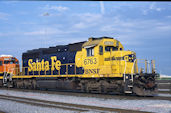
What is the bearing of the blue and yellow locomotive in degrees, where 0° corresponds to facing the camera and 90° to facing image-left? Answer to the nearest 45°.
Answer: approximately 315°
